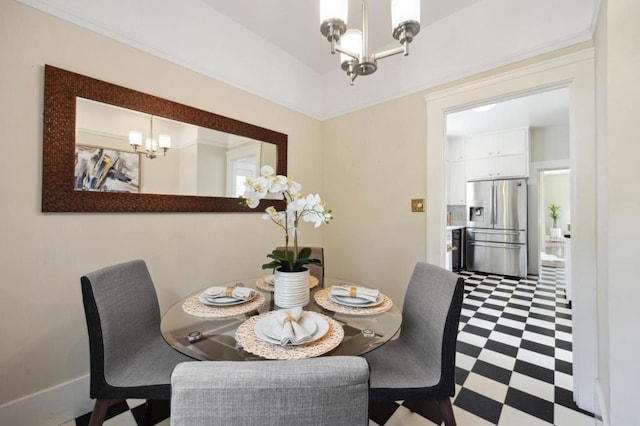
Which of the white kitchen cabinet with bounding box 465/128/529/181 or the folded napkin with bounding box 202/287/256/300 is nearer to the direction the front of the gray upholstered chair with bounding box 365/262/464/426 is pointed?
the folded napkin

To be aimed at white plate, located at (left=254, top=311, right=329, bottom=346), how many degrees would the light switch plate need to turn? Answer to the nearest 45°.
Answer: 0° — it already faces it

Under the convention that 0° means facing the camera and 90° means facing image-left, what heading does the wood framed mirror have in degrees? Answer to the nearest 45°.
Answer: approximately 315°

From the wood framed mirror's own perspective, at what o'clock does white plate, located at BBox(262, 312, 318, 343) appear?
The white plate is roughly at 12 o'clock from the wood framed mirror.

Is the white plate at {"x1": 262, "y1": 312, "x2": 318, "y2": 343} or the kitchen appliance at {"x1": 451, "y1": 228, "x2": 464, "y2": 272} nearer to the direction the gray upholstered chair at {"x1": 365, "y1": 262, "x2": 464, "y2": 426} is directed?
the white plate

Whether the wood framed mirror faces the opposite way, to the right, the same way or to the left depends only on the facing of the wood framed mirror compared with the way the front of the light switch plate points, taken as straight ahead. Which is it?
to the left

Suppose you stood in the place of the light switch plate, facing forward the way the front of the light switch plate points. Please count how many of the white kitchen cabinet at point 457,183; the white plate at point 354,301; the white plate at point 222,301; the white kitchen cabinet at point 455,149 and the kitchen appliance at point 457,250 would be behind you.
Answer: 3
